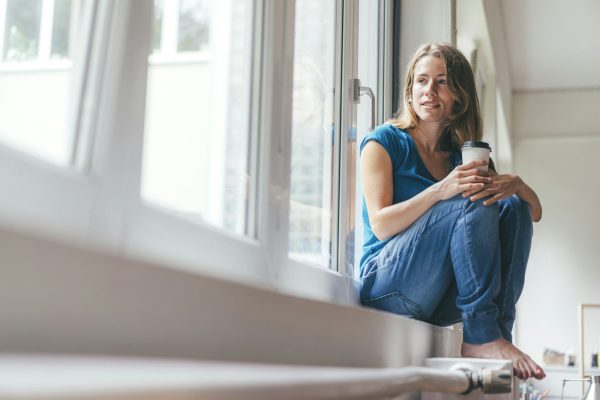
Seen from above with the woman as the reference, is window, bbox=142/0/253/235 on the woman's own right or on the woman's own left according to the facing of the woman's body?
on the woman's own right

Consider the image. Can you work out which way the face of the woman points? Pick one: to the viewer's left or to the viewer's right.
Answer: to the viewer's left

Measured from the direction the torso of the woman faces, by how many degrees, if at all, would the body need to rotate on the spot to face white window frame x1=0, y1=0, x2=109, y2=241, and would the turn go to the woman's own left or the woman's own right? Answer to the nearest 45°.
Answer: approximately 45° to the woman's own right

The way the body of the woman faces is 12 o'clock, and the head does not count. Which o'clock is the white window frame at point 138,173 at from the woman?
The white window frame is roughly at 2 o'clock from the woman.

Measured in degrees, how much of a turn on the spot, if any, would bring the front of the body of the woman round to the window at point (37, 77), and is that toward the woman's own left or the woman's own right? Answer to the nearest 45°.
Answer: approximately 45° to the woman's own right
